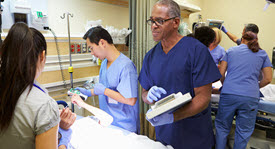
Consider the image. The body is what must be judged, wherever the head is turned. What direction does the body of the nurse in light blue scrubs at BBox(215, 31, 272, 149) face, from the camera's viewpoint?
away from the camera

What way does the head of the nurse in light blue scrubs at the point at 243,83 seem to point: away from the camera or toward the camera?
away from the camera

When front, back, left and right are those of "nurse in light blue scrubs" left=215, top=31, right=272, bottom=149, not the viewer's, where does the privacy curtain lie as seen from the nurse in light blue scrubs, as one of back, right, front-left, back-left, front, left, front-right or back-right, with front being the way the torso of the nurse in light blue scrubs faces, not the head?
left

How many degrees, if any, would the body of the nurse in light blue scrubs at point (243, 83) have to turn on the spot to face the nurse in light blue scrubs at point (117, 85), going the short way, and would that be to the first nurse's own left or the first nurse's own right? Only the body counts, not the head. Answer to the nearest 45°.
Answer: approximately 135° to the first nurse's own left

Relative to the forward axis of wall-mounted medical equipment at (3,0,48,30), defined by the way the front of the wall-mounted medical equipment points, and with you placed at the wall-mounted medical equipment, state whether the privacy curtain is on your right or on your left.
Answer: on your left

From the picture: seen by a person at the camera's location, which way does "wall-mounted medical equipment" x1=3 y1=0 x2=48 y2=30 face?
facing the viewer

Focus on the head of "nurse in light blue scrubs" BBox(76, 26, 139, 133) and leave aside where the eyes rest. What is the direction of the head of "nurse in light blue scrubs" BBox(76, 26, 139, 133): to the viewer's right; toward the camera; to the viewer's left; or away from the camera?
to the viewer's left

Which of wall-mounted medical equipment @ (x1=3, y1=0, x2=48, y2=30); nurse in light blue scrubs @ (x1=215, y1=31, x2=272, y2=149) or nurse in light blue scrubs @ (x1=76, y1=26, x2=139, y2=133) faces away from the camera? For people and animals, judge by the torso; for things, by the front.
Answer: nurse in light blue scrubs @ (x1=215, y1=31, x2=272, y2=149)

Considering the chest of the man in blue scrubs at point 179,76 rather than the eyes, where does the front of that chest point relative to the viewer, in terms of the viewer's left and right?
facing the viewer and to the left of the viewer

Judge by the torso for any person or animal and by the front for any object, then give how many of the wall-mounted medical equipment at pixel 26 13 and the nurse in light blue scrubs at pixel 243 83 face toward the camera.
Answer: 1
